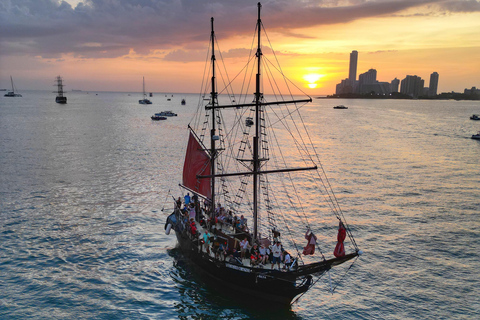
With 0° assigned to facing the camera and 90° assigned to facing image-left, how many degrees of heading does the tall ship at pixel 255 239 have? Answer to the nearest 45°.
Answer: approximately 315°
